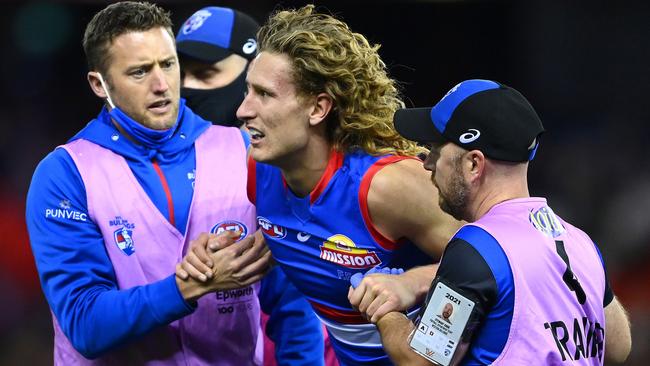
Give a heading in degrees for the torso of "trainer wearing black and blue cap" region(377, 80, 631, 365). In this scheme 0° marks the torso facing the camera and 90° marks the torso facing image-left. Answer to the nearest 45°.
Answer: approximately 135°
